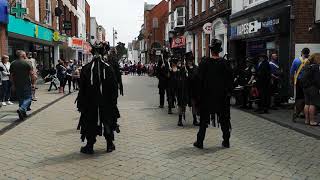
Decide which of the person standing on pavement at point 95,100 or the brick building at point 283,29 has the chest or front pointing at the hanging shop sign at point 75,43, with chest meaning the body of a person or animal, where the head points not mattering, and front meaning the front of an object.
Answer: the person standing on pavement

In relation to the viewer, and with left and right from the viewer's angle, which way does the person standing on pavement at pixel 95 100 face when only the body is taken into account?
facing away from the viewer

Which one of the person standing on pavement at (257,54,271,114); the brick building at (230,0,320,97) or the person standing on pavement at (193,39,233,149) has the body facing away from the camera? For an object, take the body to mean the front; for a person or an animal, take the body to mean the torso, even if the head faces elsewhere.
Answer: the person standing on pavement at (193,39,233,149)

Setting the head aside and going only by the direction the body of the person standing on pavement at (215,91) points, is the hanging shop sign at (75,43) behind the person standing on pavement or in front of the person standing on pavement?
in front

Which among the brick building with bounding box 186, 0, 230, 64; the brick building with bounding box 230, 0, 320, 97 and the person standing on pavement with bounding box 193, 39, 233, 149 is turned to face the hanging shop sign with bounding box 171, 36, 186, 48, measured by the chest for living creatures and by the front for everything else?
the person standing on pavement

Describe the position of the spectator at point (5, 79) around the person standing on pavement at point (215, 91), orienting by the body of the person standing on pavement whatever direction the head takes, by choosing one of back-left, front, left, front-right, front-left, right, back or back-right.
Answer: front-left

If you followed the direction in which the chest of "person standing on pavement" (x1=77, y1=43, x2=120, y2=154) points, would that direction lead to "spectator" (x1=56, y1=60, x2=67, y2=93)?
yes

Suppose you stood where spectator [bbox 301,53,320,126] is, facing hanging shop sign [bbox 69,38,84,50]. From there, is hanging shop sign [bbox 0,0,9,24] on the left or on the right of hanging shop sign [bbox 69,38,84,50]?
left

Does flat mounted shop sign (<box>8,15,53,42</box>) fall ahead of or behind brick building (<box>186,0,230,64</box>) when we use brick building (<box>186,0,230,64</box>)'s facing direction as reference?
ahead

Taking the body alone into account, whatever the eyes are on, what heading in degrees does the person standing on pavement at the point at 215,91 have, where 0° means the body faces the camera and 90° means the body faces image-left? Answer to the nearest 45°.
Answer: approximately 180°

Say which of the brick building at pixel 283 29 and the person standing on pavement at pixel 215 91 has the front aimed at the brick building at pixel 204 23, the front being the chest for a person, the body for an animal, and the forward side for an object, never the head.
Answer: the person standing on pavement
